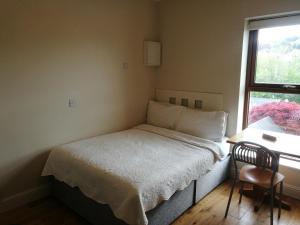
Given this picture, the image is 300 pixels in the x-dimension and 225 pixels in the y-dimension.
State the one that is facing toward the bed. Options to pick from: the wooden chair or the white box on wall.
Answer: the white box on wall

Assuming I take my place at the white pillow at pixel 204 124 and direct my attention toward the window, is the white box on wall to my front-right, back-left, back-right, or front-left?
back-left

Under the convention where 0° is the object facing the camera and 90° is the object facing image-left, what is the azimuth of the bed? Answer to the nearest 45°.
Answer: approximately 45°

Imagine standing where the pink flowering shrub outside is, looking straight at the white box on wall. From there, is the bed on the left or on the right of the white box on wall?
left

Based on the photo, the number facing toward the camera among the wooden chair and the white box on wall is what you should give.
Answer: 1

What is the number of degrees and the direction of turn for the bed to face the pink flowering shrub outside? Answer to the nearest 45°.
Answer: approximately 135° to its left

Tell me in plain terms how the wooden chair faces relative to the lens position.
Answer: facing away from the viewer and to the right of the viewer

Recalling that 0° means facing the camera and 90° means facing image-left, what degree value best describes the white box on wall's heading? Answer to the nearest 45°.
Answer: approximately 0°

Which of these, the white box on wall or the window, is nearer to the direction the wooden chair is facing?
the window

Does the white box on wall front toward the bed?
yes
